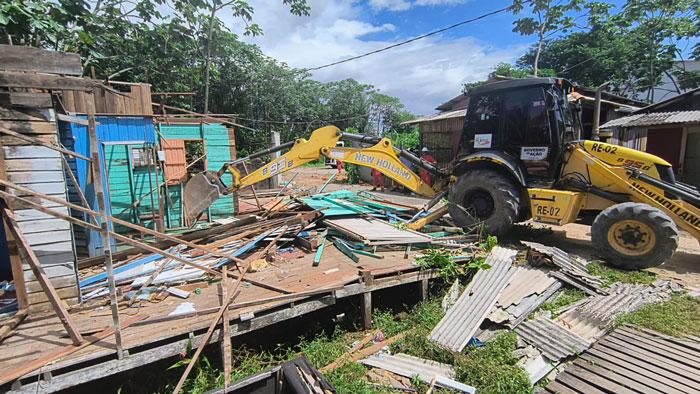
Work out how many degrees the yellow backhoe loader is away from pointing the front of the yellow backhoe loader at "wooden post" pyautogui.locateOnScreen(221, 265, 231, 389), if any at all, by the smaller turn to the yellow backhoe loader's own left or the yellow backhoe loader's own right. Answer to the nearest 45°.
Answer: approximately 90° to the yellow backhoe loader's own right

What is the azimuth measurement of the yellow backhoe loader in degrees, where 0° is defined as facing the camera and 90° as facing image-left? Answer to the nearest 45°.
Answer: approximately 315°

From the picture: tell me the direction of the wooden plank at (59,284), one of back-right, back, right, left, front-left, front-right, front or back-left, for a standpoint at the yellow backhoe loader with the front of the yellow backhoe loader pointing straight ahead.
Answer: right

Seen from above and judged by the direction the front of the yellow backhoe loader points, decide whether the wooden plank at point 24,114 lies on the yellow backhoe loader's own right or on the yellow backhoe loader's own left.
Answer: on the yellow backhoe loader's own right

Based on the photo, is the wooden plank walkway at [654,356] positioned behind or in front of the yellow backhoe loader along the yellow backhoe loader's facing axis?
in front

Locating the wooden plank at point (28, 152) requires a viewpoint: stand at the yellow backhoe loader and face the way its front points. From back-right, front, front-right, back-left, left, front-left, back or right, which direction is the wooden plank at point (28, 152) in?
right

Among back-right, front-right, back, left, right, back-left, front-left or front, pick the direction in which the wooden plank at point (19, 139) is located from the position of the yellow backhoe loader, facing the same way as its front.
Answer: right

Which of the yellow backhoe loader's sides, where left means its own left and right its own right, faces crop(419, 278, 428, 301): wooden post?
right

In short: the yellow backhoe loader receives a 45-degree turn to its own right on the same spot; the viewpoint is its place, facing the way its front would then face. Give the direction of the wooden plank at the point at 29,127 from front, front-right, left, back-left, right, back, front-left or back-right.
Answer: front-right

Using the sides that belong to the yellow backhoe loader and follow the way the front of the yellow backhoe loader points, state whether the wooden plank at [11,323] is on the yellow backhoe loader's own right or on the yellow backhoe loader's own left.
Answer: on the yellow backhoe loader's own right

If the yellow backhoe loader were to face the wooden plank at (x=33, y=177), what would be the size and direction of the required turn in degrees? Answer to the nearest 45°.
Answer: approximately 90° to its right

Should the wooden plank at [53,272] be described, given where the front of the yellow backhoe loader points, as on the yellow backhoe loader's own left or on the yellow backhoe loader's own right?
on the yellow backhoe loader's own right

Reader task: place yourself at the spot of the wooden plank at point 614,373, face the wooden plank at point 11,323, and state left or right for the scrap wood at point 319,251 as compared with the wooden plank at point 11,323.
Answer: right

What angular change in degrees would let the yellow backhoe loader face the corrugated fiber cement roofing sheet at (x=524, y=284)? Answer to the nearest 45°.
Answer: approximately 45° to its right

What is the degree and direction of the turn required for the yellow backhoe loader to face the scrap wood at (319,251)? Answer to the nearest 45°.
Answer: approximately 135° to its right

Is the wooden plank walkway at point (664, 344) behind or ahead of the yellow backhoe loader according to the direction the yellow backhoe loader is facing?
ahead

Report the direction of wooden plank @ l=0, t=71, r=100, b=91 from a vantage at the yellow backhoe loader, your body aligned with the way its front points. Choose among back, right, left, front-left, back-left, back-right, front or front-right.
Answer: right

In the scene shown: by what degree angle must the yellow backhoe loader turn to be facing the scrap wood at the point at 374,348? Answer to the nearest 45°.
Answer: approximately 90° to its right
